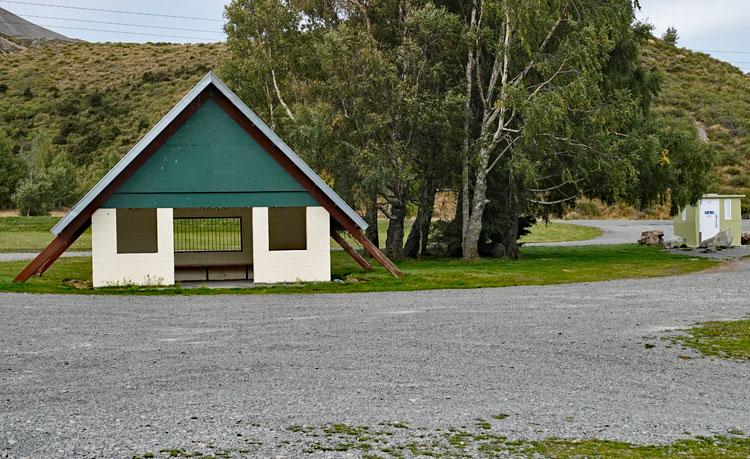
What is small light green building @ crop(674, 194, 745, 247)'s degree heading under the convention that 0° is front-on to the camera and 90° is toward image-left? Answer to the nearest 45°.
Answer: approximately 0°

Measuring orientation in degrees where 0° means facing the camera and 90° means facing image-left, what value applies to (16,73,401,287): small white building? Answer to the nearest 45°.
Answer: approximately 0°

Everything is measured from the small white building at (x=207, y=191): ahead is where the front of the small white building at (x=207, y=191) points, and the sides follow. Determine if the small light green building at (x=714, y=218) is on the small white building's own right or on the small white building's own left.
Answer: on the small white building's own left

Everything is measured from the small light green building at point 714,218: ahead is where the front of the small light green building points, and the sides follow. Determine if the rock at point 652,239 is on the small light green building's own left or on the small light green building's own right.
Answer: on the small light green building's own right

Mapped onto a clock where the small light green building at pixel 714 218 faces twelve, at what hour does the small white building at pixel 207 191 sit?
the small white building at pixel 207 191 is roughly at 1 o'clock from the small light green building at pixel 714 218.

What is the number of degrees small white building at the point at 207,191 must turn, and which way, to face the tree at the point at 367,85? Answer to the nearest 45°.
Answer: approximately 135° to its left

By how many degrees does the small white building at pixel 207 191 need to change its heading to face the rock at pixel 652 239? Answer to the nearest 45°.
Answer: approximately 135° to its left

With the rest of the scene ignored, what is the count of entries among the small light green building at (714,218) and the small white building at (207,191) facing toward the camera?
2

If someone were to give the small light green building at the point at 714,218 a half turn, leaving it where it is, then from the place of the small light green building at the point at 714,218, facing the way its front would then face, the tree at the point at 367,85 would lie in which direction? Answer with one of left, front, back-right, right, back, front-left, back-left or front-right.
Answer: back-left
